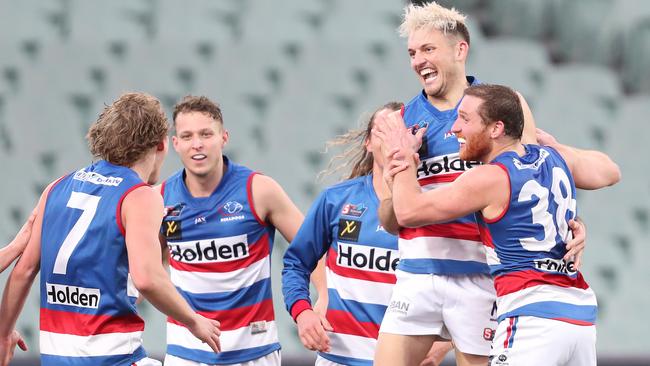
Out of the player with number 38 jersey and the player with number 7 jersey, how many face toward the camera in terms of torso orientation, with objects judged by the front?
0

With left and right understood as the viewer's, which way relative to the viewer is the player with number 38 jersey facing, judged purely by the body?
facing away from the viewer and to the left of the viewer

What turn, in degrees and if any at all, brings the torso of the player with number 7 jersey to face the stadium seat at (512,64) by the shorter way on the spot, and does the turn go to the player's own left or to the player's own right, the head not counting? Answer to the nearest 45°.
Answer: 0° — they already face it

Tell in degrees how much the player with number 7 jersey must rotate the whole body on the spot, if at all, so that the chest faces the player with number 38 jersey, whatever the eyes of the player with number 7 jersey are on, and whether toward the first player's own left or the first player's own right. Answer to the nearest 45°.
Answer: approximately 45° to the first player's own right

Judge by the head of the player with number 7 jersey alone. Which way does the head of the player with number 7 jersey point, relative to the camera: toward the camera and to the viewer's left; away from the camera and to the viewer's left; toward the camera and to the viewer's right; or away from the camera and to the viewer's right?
away from the camera and to the viewer's right

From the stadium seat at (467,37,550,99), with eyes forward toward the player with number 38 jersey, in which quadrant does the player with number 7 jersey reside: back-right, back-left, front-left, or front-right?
front-right

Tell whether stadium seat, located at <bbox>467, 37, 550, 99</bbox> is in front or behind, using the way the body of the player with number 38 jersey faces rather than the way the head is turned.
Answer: in front

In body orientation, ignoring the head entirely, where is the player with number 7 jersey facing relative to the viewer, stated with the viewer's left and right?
facing away from the viewer and to the right of the viewer

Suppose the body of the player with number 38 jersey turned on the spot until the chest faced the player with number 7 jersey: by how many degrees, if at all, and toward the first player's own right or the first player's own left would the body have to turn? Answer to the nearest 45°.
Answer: approximately 45° to the first player's own left

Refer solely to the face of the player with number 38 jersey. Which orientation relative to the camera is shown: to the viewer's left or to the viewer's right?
to the viewer's left
